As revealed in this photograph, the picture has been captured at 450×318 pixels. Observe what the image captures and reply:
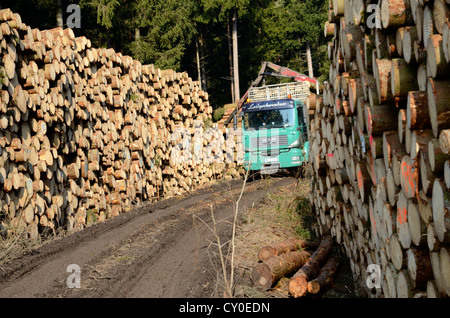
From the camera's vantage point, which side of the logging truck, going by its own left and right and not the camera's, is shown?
front

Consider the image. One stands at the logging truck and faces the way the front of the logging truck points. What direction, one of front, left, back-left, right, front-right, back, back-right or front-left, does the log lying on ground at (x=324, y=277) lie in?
front

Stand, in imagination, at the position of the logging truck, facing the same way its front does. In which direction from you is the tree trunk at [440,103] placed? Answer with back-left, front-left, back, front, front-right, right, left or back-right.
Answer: front

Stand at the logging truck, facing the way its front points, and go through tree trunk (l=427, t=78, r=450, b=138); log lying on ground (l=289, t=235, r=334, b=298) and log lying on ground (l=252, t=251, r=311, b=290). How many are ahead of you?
3

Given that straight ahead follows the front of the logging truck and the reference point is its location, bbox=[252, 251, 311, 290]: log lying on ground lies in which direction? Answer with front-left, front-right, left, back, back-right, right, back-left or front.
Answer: front

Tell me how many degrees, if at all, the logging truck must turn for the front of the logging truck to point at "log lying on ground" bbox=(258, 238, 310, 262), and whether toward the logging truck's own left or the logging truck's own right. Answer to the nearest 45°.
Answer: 0° — it already faces it

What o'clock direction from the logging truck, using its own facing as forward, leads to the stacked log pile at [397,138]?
The stacked log pile is roughly at 12 o'clock from the logging truck.

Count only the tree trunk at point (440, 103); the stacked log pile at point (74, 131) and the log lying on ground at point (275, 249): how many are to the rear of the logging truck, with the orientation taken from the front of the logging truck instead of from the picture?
0

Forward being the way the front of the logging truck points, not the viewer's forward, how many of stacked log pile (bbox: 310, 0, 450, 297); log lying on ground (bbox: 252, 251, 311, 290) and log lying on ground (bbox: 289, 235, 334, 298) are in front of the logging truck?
3
